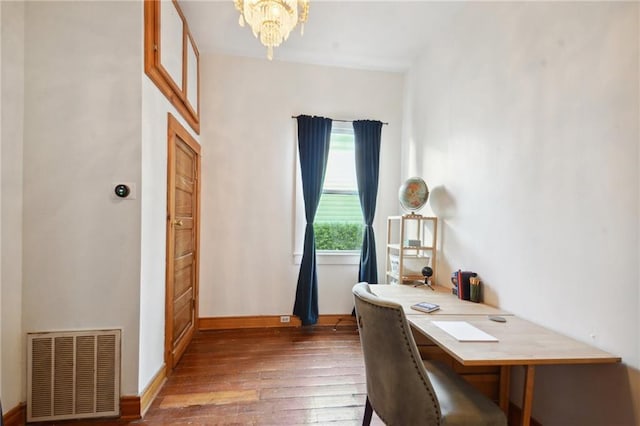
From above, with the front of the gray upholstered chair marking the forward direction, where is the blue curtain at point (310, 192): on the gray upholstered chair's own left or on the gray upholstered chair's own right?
on the gray upholstered chair's own left

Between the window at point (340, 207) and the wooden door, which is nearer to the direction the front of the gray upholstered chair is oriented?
the window

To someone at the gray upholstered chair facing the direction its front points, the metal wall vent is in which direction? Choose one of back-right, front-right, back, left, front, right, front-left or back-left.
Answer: back-left

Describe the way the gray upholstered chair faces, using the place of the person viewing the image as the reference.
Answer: facing away from the viewer and to the right of the viewer

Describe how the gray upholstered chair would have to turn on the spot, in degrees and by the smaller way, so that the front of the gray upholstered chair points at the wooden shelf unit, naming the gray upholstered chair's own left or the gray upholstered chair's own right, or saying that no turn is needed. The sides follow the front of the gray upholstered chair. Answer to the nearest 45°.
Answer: approximately 45° to the gray upholstered chair's own left

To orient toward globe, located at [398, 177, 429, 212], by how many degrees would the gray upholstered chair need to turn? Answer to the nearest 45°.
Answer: approximately 45° to its left

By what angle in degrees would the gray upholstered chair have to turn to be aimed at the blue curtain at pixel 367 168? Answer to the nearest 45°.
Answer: approximately 45° to its left
